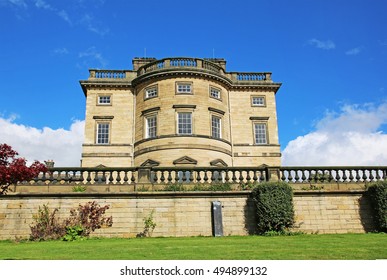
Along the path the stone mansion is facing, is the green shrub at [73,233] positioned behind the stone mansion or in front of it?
in front

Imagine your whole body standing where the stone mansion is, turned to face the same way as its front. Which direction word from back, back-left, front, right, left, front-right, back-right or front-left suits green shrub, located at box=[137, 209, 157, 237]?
front

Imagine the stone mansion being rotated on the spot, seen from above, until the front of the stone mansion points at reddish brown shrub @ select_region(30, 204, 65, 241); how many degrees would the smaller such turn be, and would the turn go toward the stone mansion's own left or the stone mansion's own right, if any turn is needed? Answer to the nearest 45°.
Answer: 0° — it already faces it

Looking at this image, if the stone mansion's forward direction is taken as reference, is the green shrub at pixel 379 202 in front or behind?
in front

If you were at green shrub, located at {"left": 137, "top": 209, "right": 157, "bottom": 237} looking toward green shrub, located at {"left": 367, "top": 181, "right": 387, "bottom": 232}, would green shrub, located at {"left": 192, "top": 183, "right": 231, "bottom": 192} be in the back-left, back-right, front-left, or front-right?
front-left

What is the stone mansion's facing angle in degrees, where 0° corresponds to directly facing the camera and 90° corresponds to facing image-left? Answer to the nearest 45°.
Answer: approximately 0°

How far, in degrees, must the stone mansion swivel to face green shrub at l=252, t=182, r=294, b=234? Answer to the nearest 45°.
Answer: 0° — it already faces it

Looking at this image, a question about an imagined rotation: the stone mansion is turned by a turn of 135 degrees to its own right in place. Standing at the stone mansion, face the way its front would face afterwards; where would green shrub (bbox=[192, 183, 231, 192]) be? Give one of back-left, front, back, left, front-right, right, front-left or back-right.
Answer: back-left

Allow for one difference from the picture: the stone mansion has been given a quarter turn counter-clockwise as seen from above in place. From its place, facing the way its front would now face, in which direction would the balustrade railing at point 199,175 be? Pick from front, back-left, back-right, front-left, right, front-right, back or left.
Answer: right
